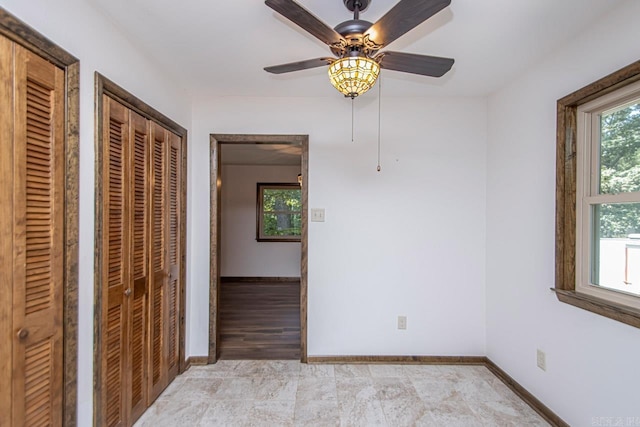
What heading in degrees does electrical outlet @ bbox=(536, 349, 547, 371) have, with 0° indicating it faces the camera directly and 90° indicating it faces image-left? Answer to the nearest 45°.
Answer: approximately 45°

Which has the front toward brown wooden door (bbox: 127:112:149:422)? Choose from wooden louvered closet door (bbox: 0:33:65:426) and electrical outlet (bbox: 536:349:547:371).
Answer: the electrical outlet

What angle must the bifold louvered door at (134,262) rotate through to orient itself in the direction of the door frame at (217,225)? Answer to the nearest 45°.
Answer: approximately 90° to its left

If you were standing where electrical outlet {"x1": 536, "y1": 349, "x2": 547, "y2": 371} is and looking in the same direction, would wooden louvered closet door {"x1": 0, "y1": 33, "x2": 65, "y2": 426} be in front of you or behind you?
in front

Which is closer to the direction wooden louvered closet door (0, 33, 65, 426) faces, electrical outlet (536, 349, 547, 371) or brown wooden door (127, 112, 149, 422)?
the electrical outlet

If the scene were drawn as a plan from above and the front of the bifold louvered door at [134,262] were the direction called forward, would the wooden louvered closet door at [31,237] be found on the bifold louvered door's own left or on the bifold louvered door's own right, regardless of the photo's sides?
on the bifold louvered door's own right

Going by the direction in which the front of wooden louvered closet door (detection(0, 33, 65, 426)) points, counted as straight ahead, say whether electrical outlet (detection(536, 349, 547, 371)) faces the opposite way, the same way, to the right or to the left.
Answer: the opposite way

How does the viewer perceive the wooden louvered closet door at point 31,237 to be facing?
facing the viewer and to the right of the viewer

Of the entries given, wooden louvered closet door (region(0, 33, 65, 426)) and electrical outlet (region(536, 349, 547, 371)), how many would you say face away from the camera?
0

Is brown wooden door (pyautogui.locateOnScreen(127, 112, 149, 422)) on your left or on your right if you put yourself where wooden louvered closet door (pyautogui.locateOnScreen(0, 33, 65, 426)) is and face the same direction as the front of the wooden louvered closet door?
on your left

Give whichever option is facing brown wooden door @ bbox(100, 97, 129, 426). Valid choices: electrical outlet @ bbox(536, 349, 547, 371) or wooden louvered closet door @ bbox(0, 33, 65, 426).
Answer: the electrical outlet

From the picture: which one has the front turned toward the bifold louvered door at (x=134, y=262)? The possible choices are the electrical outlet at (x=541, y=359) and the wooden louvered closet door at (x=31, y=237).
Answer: the electrical outlet

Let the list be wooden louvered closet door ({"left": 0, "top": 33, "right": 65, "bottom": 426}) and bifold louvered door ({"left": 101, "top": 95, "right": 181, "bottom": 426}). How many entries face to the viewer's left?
0

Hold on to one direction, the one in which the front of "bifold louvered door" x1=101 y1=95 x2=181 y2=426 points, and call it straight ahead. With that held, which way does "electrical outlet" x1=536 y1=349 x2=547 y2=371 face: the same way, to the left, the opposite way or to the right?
the opposite way

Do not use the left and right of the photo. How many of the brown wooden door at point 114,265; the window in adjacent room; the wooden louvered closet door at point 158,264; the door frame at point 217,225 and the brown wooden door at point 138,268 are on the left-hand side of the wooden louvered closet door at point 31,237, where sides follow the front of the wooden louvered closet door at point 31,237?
5

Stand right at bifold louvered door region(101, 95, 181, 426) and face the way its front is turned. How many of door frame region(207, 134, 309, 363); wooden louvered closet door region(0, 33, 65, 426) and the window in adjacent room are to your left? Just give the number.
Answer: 2

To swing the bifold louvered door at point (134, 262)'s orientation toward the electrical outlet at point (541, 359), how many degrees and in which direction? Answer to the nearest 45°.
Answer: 0° — it already faces it
